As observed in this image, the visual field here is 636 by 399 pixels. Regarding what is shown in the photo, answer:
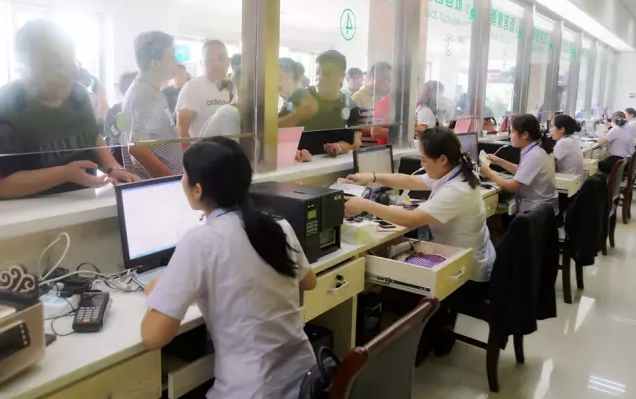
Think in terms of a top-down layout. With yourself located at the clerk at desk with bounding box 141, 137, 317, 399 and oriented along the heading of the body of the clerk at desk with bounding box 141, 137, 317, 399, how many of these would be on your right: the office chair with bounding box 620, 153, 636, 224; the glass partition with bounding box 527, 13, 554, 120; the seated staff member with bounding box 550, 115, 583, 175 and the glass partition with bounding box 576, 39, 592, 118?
4

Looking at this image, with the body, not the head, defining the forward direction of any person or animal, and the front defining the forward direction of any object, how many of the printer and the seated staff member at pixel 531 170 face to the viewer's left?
1

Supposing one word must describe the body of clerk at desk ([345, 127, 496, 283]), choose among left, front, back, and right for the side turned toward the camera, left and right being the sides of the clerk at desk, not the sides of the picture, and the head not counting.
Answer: left

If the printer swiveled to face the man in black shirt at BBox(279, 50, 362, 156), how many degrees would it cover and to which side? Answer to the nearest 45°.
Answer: approximately 135° to its left

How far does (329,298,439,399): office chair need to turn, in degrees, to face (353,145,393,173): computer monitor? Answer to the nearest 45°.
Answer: approximately 45° to its right

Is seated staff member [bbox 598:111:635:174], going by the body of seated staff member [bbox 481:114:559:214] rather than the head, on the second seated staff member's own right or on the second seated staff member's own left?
on the second seated staff member's own right

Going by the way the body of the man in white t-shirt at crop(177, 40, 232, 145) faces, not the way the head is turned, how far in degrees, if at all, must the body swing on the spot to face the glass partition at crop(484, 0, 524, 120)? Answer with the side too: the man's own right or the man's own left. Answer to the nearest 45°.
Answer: approximately 90° to the man's own left

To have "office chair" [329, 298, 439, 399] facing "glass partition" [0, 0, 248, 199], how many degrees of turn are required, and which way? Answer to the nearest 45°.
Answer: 0° — it already faces it

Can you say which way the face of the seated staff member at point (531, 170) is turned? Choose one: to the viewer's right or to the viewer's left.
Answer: to the viewer's left

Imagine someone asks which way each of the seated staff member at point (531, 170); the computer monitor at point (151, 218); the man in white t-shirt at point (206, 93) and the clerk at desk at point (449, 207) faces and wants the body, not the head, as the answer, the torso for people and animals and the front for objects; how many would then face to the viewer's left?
2

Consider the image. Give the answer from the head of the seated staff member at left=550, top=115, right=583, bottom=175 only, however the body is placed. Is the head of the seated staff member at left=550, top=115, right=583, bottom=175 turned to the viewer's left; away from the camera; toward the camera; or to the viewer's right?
to the viewer's left

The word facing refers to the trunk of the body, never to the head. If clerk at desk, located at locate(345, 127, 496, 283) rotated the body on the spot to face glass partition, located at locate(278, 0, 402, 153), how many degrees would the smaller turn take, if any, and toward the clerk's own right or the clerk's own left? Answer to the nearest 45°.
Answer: approximately 45° to the clerk's own right
